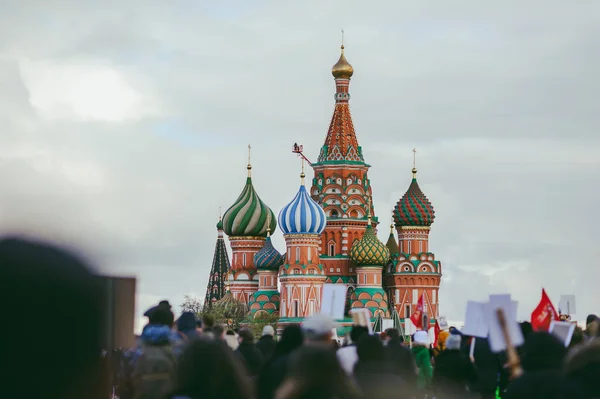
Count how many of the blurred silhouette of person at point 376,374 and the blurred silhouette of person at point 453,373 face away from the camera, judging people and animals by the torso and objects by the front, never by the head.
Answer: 2

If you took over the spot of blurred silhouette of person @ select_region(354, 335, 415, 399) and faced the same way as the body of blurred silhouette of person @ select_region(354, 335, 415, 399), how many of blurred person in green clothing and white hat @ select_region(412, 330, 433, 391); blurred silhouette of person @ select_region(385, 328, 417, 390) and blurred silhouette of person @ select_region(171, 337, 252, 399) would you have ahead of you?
2

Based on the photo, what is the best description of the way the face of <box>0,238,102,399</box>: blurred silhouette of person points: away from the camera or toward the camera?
away from the camera

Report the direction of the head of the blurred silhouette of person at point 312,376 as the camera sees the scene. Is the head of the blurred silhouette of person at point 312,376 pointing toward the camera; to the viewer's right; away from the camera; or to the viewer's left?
away from the camera

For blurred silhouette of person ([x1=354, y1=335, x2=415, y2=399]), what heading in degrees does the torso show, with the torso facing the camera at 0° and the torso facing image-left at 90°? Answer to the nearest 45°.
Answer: approximately 180°

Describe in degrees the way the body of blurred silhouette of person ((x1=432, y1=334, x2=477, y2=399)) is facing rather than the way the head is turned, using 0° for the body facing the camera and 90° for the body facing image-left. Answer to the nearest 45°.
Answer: approximately 180°

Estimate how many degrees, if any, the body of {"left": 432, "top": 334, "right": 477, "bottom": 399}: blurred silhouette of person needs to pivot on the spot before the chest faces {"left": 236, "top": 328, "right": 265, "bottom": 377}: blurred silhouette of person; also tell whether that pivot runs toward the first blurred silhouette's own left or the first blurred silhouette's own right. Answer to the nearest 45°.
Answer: approximately 90° to the first blurred silhouette's own left
